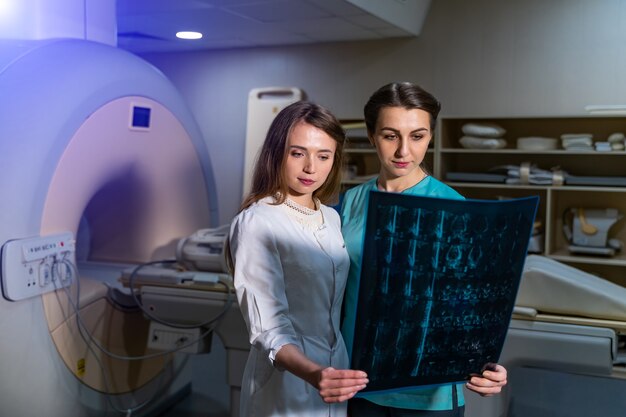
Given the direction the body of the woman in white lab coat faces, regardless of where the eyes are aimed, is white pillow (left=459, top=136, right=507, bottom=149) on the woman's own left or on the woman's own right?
on the woman's own left

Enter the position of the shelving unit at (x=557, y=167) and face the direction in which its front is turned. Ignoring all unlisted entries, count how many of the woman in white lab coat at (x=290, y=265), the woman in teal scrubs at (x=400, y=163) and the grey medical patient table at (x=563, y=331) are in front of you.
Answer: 3

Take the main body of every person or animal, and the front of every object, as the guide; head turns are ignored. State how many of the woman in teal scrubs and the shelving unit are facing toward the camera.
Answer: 2

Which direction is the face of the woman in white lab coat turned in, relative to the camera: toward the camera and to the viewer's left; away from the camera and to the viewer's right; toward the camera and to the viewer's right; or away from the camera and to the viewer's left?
toward the camera and to the viewer's right

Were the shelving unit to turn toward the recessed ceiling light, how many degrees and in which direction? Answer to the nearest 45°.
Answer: approximately 90° to its right

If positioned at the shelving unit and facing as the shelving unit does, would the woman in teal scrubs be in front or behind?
in front

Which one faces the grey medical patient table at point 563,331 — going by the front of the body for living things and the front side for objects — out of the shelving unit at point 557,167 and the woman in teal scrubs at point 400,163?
the shelving unit

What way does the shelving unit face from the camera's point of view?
toward the camera

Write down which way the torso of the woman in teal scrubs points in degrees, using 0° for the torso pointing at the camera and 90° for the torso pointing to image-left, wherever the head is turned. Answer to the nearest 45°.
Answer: approximately 0°

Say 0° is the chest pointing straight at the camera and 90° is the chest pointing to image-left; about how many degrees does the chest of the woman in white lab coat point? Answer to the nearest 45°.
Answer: approximately 315°

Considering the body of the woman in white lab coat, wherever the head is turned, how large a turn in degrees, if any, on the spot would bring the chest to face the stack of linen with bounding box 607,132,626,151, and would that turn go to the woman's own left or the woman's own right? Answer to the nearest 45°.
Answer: approximately 90° to the woman's own left
